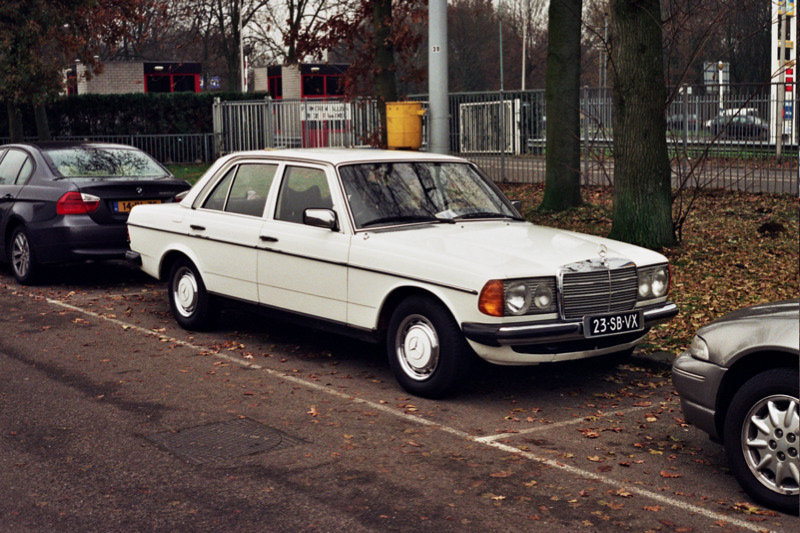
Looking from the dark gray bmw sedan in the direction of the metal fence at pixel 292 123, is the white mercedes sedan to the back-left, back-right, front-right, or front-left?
back-right

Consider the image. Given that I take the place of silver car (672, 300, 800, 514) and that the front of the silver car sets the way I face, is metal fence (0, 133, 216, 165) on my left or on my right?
on my right

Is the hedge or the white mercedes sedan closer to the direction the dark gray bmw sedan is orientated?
the hedge

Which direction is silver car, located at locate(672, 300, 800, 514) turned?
to the viewer's left

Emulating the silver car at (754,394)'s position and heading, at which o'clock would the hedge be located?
The hedge is roughly at 2 o'clock from the silver car.

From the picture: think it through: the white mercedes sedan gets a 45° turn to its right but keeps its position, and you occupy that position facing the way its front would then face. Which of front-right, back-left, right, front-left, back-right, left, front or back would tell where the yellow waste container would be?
back

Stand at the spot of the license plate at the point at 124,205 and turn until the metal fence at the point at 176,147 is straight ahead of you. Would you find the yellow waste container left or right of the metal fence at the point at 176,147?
right

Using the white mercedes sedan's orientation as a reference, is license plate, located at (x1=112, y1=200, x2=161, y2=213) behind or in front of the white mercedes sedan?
behind

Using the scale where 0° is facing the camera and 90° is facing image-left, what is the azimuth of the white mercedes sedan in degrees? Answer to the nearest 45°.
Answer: approximately 315°

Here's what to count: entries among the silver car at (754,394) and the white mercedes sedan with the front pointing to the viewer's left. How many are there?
1

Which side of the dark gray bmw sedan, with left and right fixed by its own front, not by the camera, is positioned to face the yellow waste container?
right

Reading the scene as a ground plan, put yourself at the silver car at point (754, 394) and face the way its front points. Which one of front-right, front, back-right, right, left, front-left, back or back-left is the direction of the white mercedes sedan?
front-right
